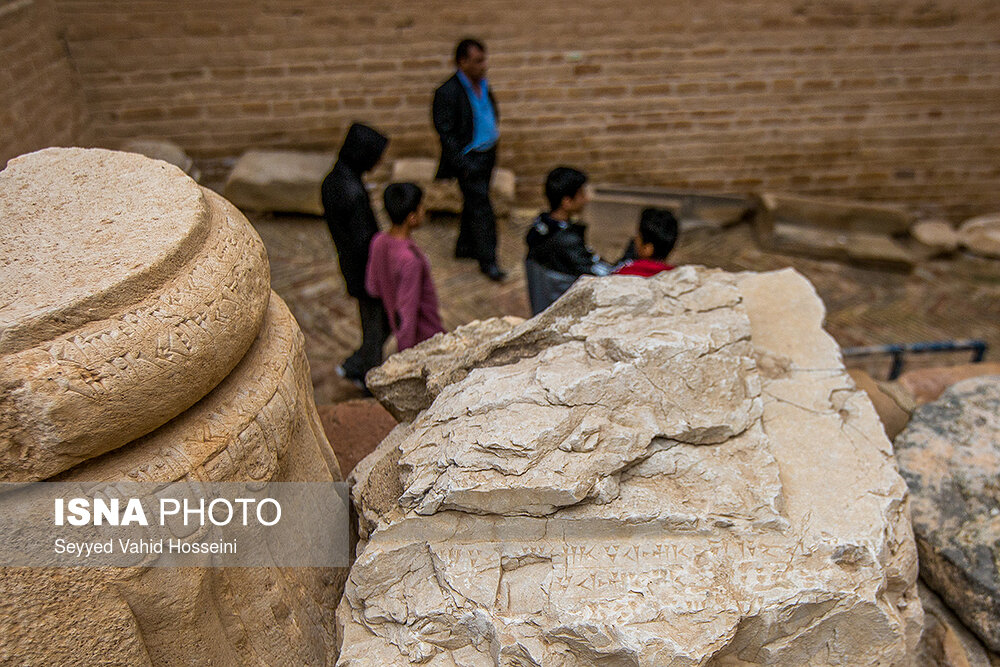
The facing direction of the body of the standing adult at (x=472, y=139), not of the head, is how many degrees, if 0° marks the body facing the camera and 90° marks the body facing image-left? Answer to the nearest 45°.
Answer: approximately 315°

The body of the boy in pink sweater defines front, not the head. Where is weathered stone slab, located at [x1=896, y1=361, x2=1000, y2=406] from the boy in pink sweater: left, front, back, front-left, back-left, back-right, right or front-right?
front-right

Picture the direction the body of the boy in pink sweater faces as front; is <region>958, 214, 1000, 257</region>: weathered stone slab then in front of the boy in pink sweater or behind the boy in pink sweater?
in front

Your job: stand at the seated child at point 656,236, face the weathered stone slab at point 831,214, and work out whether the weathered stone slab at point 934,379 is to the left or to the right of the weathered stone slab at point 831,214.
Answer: right

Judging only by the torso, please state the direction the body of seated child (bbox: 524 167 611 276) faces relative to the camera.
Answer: to the viewer's right

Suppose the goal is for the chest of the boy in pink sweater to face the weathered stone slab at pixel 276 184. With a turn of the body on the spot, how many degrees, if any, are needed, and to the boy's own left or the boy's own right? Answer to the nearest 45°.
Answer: approximately 45° to the boy's own left

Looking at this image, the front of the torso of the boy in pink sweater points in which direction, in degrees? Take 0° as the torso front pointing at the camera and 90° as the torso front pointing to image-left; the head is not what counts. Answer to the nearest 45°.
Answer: approximately 225°

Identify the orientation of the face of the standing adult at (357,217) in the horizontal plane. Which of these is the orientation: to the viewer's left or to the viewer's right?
to the viewer's right

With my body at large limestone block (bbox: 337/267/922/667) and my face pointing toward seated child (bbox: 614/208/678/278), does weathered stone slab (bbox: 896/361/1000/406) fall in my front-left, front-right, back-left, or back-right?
front-right

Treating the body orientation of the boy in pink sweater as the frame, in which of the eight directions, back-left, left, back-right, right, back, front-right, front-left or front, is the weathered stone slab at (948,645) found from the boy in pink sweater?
right
